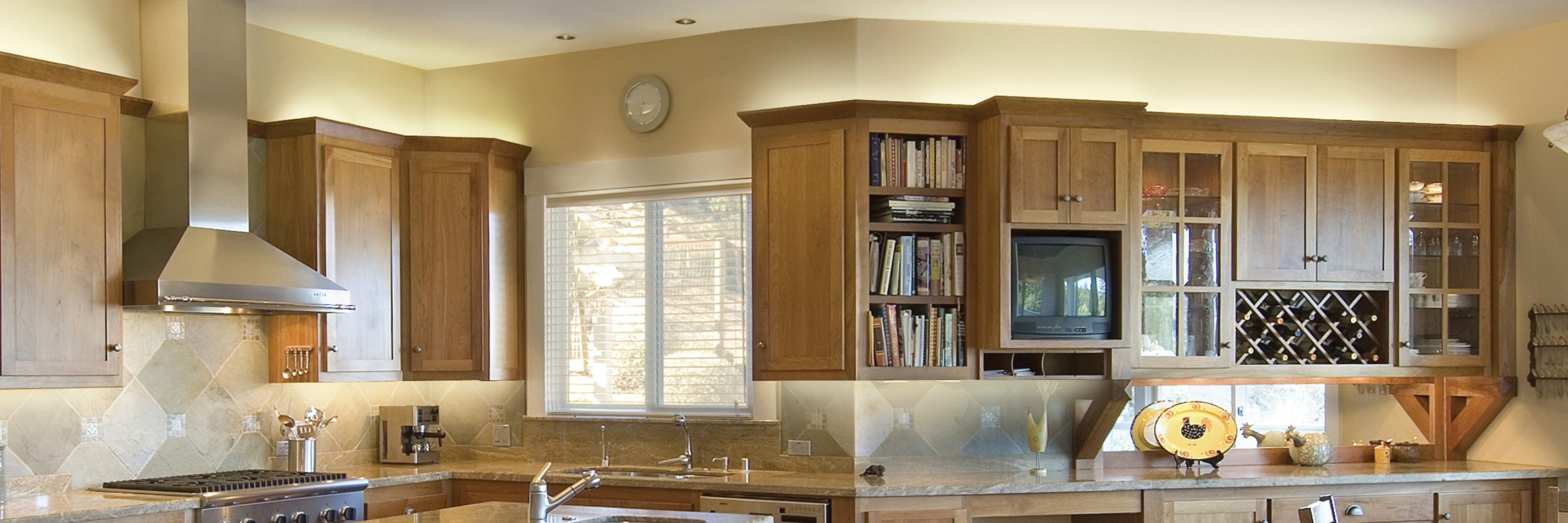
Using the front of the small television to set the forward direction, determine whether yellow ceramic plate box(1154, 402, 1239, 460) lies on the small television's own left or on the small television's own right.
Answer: on the small television's own left

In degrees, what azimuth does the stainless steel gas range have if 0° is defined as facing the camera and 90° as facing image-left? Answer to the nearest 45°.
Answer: approximately 315°

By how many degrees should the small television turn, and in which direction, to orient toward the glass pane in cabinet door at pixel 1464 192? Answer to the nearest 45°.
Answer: approximately 135° to its left

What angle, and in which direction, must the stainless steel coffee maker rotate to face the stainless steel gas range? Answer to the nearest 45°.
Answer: approximately 90° to its right

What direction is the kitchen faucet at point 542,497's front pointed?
to the viewer's right

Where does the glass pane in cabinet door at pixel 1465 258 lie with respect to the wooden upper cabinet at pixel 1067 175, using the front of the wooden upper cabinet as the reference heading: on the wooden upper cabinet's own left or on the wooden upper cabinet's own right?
on the wooden upper cabinet's own left

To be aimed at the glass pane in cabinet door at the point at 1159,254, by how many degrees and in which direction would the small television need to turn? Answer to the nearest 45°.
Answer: approximately 135° to its left

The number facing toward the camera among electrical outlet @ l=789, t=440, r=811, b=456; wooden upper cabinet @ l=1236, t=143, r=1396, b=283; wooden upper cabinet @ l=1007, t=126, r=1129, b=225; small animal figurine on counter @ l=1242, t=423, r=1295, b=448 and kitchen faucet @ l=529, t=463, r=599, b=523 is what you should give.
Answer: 3
